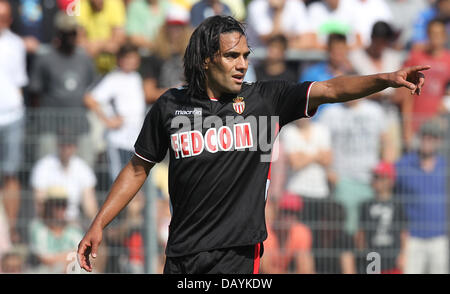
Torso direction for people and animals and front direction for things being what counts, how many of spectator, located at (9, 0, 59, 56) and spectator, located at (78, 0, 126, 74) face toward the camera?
2

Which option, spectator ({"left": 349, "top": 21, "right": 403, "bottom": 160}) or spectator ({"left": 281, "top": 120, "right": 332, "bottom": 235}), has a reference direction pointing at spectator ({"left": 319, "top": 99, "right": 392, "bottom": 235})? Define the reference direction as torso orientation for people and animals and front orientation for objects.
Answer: spectator ({"left": 349, "top": 21, "right": 403, "bottom": 160})

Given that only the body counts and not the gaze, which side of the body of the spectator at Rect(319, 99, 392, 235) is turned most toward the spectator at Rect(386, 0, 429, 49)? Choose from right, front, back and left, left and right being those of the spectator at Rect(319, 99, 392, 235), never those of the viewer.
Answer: back

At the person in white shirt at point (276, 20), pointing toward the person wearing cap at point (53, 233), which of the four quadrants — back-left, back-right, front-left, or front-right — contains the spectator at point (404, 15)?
back-left

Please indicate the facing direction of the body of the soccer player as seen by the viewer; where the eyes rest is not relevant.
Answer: toward the camera

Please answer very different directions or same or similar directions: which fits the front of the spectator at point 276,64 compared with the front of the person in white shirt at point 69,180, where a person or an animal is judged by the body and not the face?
same or similar directions

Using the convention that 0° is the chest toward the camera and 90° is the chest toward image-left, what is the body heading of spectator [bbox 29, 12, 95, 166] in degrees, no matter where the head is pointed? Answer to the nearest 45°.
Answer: approximately 0°

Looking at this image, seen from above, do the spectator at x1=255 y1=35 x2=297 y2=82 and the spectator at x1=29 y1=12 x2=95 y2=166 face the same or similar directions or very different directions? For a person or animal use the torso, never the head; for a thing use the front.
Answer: same or similar directions

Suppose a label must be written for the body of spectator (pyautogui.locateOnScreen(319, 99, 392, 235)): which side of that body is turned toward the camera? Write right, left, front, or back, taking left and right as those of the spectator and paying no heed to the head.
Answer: front

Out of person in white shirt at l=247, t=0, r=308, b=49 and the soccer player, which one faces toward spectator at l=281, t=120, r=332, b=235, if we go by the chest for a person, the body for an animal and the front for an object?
the person in white shirt

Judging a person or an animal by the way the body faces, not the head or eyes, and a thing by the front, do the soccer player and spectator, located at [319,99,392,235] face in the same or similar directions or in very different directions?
same or similar directions

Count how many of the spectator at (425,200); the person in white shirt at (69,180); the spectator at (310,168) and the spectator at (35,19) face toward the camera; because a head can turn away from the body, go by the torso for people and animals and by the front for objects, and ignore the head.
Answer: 4

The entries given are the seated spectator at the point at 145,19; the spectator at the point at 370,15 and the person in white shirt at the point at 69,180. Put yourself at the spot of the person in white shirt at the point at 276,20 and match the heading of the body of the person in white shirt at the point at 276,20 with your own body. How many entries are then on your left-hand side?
1

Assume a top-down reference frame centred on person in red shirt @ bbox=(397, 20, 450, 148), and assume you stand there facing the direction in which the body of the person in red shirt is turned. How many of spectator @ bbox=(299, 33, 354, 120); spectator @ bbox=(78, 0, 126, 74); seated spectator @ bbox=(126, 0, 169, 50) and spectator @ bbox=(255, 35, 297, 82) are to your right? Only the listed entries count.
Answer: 4

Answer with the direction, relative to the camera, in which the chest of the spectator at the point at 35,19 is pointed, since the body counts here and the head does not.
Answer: toward the camera

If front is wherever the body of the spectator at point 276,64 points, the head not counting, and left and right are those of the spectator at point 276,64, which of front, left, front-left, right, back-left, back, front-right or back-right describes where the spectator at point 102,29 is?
right

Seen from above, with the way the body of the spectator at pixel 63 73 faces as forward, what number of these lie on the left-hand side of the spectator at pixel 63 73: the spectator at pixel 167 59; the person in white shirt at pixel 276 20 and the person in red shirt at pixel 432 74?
3

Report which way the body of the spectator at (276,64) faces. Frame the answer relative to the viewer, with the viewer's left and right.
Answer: facing the viewer
